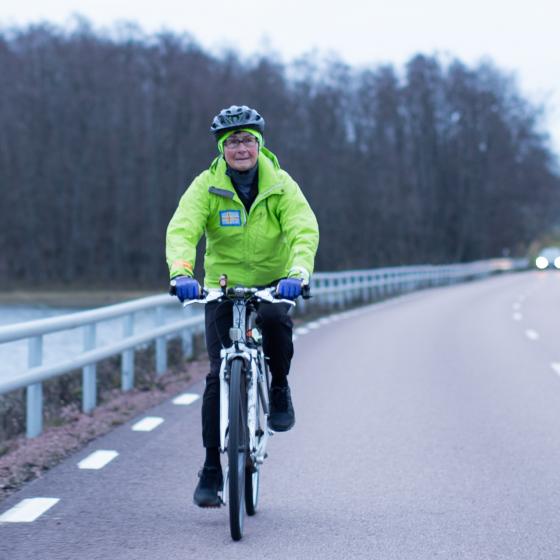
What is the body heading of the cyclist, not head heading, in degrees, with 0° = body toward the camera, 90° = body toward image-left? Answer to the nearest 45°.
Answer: approximately 0°

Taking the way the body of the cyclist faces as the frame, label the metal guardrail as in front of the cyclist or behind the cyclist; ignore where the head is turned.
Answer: behind
